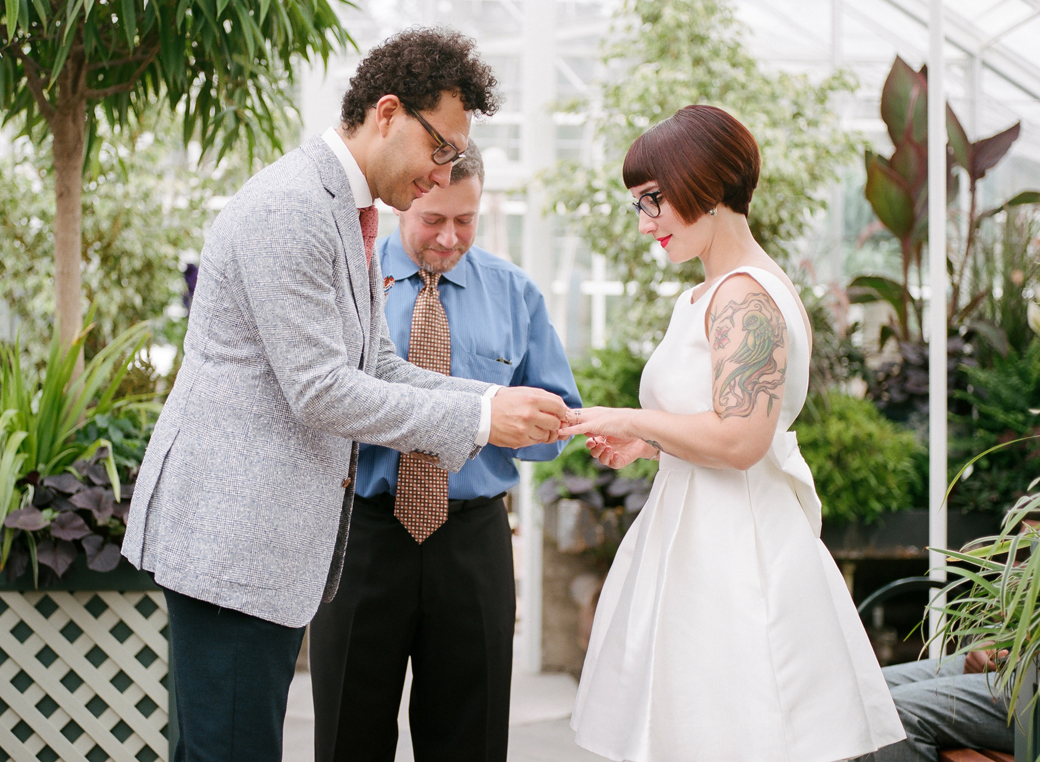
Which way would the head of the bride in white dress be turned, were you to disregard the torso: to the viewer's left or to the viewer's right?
to the viewer's left

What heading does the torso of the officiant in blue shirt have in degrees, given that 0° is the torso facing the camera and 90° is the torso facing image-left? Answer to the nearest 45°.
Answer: approximately 0°

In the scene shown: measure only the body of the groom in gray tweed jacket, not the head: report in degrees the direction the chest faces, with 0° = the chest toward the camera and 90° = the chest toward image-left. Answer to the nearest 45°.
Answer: approximately 270°

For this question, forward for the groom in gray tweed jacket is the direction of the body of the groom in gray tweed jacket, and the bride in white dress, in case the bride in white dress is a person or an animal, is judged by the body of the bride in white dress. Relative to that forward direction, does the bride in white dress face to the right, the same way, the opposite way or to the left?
the opposite way

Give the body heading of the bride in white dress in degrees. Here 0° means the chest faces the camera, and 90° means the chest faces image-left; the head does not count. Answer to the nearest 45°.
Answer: approximately 90°

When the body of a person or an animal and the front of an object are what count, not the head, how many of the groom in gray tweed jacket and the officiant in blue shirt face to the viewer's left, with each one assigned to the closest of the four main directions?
0

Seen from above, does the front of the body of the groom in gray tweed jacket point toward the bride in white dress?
yes

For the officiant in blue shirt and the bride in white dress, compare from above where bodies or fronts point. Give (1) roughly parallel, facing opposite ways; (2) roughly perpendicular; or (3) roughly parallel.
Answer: roughly perpendicular

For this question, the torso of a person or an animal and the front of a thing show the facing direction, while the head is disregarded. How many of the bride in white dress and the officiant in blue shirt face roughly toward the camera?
1

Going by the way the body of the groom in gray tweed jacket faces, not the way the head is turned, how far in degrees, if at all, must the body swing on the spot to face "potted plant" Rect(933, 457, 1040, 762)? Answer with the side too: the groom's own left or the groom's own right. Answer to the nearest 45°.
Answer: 0° — they already face it

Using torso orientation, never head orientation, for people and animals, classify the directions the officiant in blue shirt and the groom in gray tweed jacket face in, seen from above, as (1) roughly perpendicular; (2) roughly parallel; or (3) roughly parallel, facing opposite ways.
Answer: roughly perpendicular

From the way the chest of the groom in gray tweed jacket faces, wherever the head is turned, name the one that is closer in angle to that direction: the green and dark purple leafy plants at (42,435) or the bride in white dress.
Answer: the bride in white dress
